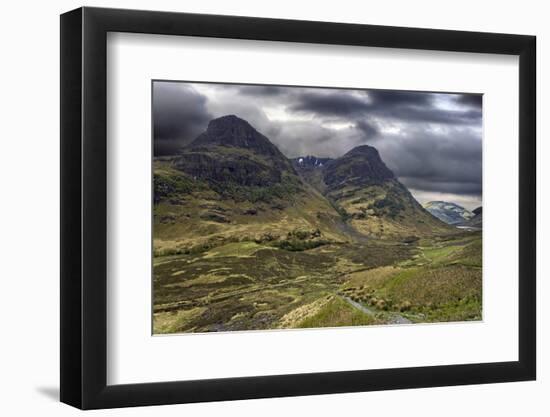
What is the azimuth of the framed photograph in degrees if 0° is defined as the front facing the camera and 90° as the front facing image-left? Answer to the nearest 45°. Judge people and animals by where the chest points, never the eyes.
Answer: approximately 315°
